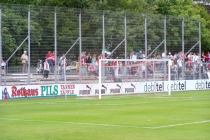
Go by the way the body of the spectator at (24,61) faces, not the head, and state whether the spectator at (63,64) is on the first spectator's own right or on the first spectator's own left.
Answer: on the first spectator's own left

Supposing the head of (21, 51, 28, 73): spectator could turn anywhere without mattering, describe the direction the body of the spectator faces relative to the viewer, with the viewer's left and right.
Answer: facing the viewer
